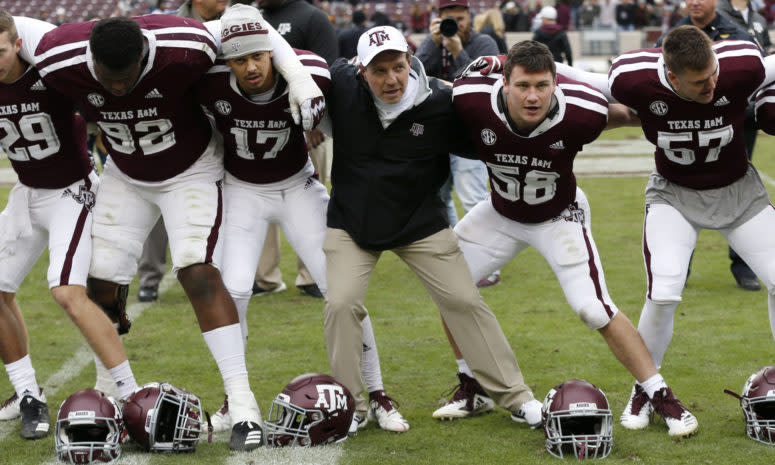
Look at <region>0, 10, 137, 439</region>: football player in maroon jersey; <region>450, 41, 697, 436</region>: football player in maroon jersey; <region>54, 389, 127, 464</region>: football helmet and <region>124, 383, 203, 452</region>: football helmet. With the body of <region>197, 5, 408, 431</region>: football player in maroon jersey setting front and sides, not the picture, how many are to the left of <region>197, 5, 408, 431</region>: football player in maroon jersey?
1

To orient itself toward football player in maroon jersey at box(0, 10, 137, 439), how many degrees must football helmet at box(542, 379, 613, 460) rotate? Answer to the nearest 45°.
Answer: approximately 90° to its right

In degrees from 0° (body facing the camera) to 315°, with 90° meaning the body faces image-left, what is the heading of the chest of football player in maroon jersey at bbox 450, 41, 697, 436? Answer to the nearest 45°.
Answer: approximately 0°

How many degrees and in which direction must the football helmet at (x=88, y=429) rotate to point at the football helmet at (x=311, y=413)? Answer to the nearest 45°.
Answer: approximately 90° to its left

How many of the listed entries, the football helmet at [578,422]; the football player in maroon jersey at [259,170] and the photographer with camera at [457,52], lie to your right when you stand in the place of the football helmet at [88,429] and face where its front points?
0

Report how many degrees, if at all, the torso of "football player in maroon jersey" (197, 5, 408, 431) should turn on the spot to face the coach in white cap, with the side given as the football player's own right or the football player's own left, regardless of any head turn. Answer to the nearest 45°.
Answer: approximately 45° to the football player's own left

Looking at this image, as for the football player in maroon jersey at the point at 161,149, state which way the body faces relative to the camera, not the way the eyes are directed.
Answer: toward the camera

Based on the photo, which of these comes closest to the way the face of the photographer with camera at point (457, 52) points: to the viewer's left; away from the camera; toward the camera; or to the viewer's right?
toward the camera

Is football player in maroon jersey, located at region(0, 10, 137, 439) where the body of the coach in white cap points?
no

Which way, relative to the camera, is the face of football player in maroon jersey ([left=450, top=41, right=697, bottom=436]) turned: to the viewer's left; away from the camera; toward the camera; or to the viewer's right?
toward the camera

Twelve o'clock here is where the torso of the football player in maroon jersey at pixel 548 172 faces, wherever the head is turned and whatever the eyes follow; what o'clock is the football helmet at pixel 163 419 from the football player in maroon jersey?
The football helmet is roughly at 2 o'clock from the football player in maroon jersey.

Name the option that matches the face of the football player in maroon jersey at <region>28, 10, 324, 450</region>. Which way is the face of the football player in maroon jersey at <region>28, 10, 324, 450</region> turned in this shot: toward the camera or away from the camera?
toward the camera

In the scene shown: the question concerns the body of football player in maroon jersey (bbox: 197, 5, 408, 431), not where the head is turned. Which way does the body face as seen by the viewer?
toward the camera

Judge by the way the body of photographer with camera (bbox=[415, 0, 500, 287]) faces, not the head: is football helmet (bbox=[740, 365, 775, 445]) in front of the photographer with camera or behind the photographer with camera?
in front

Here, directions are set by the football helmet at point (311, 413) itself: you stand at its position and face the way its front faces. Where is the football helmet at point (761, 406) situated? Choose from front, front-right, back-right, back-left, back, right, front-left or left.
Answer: back-left

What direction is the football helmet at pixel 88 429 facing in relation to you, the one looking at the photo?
facing the viewer

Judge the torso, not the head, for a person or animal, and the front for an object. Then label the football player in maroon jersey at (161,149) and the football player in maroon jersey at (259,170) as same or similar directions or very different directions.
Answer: same or similar directions

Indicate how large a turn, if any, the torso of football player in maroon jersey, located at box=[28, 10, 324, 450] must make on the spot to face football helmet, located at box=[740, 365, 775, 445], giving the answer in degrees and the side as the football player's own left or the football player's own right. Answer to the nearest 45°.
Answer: approximately 45° to the football player's own left

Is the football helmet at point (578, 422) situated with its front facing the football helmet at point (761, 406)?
no
